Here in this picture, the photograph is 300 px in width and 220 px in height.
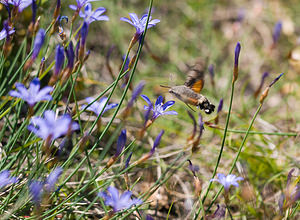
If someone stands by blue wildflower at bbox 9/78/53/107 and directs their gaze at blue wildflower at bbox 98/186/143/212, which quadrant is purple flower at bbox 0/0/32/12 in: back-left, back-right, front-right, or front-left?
back-left

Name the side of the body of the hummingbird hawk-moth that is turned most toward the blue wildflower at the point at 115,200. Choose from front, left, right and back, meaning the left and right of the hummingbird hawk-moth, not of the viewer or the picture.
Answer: left

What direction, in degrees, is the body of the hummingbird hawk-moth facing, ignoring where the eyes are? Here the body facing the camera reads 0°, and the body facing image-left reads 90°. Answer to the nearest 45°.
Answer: approximately 90°

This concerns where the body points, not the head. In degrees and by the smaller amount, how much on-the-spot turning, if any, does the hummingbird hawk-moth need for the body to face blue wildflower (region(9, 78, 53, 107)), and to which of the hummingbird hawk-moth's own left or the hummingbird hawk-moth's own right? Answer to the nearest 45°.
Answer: approximately 45° to the hummingbird hawk-moth's own left

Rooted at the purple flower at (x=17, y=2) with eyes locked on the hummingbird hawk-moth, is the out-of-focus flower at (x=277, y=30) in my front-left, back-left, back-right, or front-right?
front-left

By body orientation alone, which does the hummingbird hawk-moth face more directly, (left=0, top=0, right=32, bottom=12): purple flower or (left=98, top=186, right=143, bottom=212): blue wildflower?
the purple flower

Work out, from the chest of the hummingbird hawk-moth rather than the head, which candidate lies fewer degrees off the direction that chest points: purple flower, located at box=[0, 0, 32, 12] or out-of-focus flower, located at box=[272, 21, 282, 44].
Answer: the purple flower

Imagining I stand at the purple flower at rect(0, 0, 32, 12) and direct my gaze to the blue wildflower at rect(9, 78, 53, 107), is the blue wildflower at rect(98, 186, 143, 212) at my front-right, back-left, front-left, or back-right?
front-left

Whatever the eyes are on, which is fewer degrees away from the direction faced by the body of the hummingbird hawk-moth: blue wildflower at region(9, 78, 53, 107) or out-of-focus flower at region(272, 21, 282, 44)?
the blue wildflower
